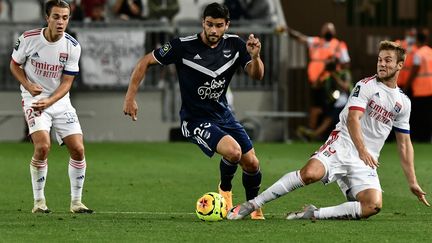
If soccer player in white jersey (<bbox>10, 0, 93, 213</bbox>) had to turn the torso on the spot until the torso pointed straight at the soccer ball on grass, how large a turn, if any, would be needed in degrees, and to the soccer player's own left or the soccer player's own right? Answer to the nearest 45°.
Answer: approximately 45° to the soccer player's own left

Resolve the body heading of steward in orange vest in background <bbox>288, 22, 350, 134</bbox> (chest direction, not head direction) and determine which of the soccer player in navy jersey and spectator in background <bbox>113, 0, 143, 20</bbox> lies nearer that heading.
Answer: the soccer player in navy jersey

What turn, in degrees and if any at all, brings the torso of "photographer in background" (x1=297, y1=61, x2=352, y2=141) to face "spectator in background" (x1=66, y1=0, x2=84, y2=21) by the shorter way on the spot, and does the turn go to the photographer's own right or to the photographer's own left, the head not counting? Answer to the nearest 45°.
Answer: approximately 45° to the photographer's own right

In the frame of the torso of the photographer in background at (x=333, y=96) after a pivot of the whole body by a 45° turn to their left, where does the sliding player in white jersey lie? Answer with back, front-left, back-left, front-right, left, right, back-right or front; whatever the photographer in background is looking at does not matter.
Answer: front

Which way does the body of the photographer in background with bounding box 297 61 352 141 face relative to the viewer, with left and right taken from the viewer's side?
facing the viewer and to the left of the viewer

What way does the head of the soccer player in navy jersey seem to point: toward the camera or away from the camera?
toward the camera

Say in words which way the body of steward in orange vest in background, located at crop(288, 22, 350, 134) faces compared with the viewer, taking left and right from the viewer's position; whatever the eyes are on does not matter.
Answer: facing the viewer

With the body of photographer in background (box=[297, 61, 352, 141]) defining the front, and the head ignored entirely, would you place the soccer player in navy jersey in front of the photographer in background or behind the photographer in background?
in front

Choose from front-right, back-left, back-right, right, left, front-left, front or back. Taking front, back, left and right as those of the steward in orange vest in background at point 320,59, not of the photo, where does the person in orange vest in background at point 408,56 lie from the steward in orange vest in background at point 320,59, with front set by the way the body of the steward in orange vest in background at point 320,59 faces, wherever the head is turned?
left

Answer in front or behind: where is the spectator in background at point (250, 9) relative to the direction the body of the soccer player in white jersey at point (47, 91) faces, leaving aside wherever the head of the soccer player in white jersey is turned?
behind

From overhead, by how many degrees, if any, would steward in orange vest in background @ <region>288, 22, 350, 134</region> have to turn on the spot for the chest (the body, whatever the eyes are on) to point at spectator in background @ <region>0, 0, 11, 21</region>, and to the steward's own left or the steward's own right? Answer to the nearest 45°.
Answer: approximately 90° to the steward's own right

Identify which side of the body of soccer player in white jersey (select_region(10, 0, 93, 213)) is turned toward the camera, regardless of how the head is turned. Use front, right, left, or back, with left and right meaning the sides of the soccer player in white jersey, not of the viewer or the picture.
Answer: front

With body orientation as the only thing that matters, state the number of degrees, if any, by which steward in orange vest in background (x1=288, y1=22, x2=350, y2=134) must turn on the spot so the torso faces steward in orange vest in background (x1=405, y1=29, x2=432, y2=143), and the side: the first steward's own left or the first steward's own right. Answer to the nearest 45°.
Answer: approximately 90° to the first steward's own left

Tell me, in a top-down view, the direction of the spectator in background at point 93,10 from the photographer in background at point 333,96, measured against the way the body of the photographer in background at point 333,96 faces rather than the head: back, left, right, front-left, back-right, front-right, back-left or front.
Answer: front-right

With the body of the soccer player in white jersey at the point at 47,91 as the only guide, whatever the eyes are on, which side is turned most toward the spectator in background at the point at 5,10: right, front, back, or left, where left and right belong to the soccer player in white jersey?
back
